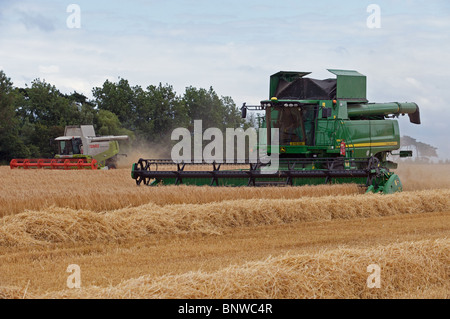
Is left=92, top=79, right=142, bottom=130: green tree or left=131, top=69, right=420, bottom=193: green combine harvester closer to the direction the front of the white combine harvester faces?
the green combine harvester

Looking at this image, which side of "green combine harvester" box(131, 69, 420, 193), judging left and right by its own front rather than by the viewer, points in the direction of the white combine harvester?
right

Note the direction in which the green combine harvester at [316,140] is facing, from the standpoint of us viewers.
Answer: facing the viewer and to the left of the viewer

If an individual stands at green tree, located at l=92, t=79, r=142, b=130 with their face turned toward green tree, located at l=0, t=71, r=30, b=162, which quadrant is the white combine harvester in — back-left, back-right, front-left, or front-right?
front-left

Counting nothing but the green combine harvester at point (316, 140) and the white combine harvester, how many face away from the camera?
0

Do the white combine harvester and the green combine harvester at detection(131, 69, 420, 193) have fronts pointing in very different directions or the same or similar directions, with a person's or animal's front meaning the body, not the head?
same or similar directions

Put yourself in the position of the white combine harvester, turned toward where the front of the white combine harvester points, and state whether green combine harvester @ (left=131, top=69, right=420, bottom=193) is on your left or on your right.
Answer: on your left

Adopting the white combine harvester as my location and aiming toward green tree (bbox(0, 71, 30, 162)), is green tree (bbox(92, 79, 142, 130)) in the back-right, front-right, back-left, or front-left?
front-right

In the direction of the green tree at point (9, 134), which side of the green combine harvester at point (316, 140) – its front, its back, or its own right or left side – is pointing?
right

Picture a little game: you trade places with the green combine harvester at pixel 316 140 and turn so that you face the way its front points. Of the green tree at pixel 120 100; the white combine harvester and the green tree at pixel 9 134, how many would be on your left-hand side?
0

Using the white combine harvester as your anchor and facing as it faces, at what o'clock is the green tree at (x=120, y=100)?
The green tree is roughly at 5 o'clock from the white combine harvester.
